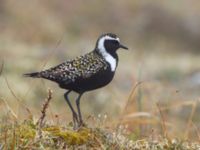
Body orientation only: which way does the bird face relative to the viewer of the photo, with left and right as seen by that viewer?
facing to the right of the viewer
